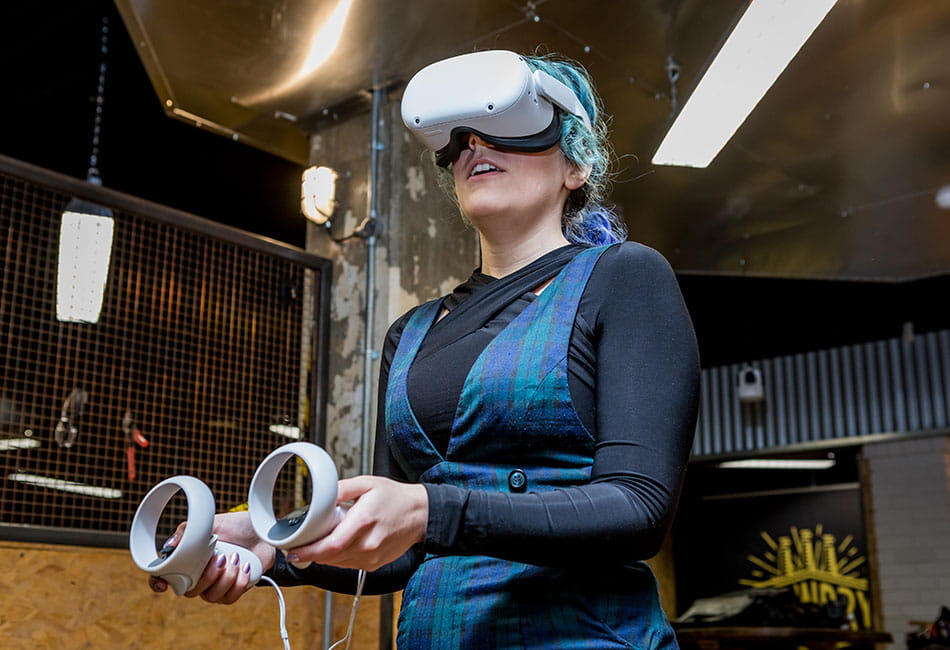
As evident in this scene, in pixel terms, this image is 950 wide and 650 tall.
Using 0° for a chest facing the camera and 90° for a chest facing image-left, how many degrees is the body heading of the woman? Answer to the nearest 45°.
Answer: approximately 45°

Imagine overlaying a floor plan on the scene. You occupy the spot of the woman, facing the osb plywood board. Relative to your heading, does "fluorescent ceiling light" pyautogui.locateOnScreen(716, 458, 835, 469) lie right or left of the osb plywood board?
right

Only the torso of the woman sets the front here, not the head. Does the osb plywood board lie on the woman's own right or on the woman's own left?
on the woman's own right

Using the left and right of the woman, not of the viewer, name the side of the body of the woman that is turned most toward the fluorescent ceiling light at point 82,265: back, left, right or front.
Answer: right

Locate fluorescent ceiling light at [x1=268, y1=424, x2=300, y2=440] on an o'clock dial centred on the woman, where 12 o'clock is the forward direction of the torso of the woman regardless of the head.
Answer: The fluorescent ceiling light is roughly at 4 o'clock from the woman.

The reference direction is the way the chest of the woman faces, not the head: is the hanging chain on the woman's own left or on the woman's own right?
on the woman's own right

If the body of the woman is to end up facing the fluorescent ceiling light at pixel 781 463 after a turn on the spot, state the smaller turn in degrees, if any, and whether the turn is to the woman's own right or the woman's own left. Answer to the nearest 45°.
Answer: approximately 135° to the woman's own right

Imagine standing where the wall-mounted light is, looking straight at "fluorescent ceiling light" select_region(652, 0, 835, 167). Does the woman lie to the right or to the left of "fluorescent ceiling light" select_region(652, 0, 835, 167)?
right

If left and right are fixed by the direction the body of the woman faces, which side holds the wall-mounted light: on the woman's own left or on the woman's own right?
on the woman's own right
